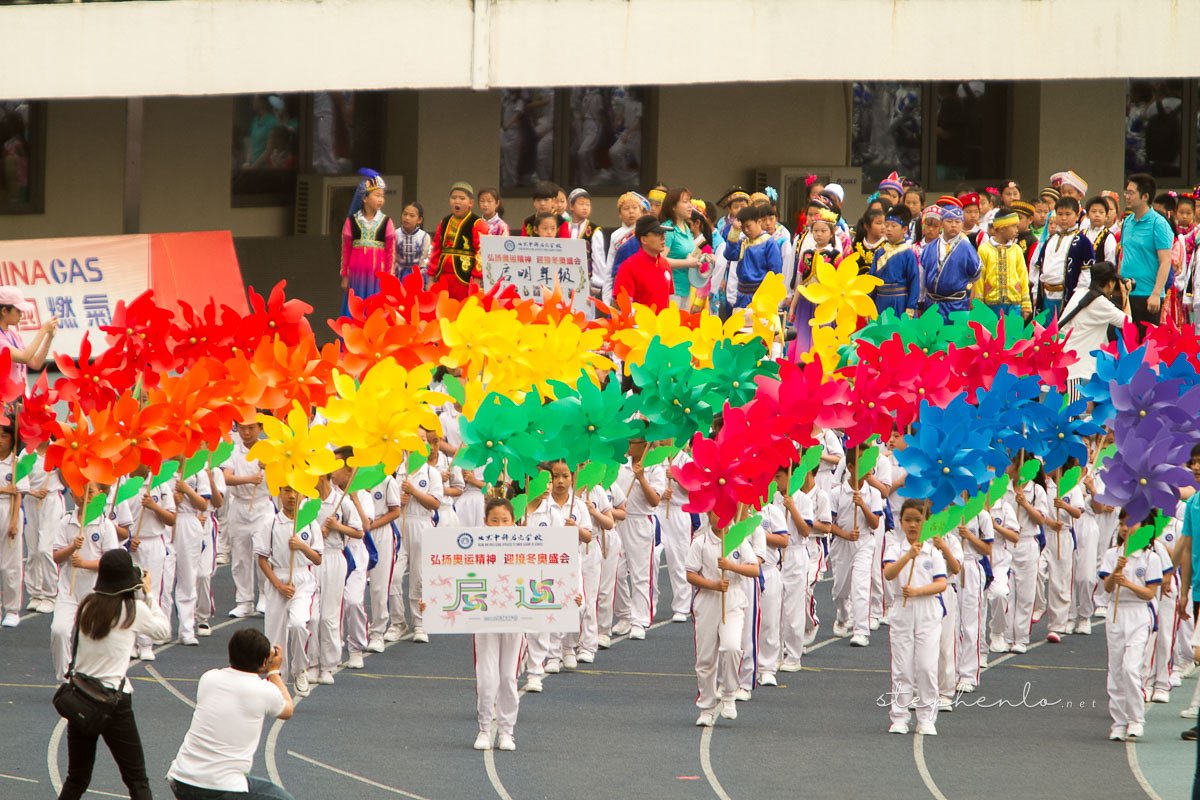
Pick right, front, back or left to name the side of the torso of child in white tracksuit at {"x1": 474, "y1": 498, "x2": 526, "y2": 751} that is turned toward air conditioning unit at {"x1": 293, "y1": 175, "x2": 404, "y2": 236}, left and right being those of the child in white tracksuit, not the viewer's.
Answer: back

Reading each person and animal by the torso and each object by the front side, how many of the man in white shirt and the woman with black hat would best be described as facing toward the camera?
0

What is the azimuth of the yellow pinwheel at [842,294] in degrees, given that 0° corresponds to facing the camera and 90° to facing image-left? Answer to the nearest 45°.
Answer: approximately 0°

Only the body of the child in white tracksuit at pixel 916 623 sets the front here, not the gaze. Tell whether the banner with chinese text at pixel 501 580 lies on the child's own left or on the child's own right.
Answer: on the child's own right

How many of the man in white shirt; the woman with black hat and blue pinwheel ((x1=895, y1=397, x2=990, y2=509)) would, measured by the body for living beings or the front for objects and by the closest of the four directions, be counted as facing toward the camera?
1

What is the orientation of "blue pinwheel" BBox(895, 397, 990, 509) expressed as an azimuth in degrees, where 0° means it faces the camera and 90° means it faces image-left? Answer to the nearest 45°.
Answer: approximately 0°
